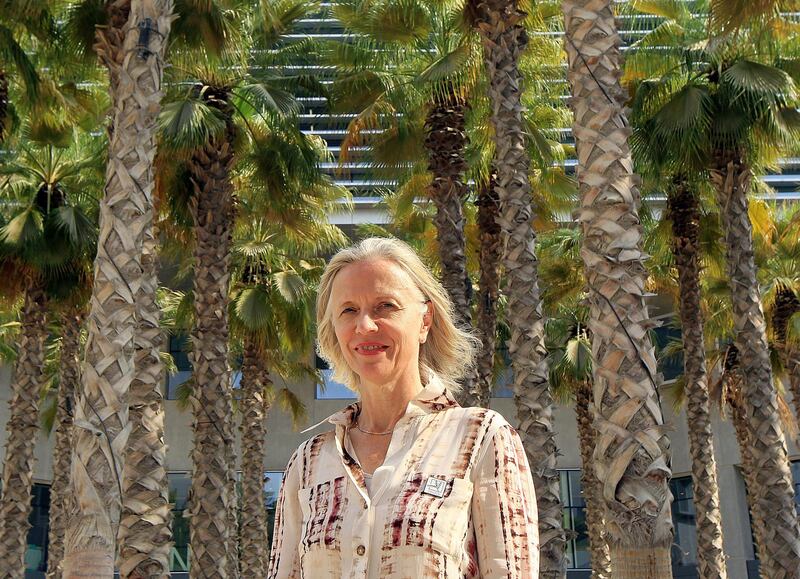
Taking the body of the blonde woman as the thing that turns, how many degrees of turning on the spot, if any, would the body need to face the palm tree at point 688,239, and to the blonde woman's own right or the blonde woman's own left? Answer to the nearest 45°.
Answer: approximately 135° to the blonde woman's own right

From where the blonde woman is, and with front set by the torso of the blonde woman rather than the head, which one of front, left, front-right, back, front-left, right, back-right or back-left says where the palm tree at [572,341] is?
back-right

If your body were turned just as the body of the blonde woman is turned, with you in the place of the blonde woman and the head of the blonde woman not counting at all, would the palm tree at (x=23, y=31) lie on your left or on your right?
on your right

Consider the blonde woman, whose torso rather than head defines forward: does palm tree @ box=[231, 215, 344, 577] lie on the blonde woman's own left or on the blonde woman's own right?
on the blonde woman's own right

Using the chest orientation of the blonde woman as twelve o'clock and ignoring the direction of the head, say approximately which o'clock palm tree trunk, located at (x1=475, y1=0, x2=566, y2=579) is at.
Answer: The palm tree trunk is roughly at 5 o'clock from the blonde woman.

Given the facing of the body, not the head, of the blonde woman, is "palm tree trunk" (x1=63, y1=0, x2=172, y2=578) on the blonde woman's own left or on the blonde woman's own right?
on the blonde woman's own right

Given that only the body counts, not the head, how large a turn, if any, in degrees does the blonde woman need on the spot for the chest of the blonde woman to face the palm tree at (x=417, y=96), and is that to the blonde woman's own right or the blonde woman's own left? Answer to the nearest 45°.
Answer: approximately 135° to the blonde woman's own right

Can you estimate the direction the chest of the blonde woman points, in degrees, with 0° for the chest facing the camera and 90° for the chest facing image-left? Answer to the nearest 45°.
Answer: approximately 45°
